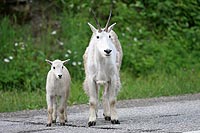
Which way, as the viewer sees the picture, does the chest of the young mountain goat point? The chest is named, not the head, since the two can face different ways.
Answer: toward the camera

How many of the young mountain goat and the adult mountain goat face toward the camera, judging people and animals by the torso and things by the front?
2

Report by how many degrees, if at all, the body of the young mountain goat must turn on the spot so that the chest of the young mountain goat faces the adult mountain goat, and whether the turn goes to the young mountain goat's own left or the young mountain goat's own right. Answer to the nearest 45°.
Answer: approximately 90° to the young mountain goat's own left

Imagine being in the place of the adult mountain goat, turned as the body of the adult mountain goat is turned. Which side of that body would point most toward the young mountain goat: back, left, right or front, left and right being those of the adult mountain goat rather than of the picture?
right
